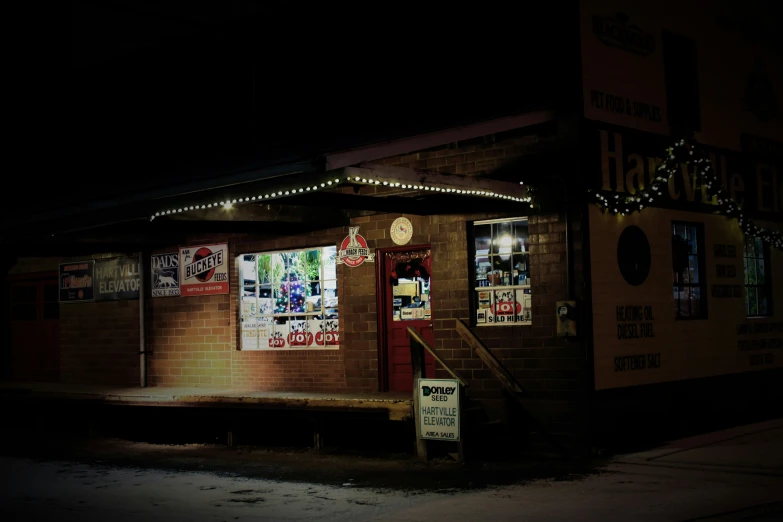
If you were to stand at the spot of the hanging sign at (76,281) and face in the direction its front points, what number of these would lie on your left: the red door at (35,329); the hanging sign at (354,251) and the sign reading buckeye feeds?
2

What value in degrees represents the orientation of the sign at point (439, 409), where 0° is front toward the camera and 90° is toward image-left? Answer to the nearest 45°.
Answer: approximately 0°

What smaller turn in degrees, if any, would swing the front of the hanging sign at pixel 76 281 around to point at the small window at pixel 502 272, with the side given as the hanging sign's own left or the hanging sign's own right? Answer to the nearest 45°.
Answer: approximately 90° to the hanging sign's own left

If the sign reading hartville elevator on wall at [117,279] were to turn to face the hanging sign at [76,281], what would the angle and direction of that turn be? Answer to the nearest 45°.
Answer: approximately 90° to its right

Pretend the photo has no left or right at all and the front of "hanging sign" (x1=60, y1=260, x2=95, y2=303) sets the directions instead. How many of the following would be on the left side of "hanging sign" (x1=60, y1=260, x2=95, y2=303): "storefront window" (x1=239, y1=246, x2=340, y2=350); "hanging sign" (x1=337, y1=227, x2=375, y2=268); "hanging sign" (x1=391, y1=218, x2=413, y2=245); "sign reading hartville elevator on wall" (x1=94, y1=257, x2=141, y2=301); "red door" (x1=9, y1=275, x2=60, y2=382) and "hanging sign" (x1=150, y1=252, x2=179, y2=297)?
5

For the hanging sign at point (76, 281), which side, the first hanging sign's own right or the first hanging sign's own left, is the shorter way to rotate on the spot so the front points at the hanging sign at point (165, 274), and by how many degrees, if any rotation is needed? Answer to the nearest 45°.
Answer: approximately 90° to the first hanging sign's own left

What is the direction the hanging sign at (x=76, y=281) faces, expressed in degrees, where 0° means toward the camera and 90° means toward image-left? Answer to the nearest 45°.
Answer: approximately 45°
